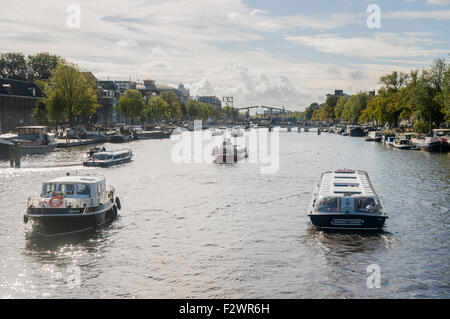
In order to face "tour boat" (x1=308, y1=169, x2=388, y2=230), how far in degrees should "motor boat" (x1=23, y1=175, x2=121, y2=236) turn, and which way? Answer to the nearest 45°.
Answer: approximately 135° to its left

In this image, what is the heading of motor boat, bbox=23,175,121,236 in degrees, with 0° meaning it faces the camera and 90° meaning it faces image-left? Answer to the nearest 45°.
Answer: approximately 45°
